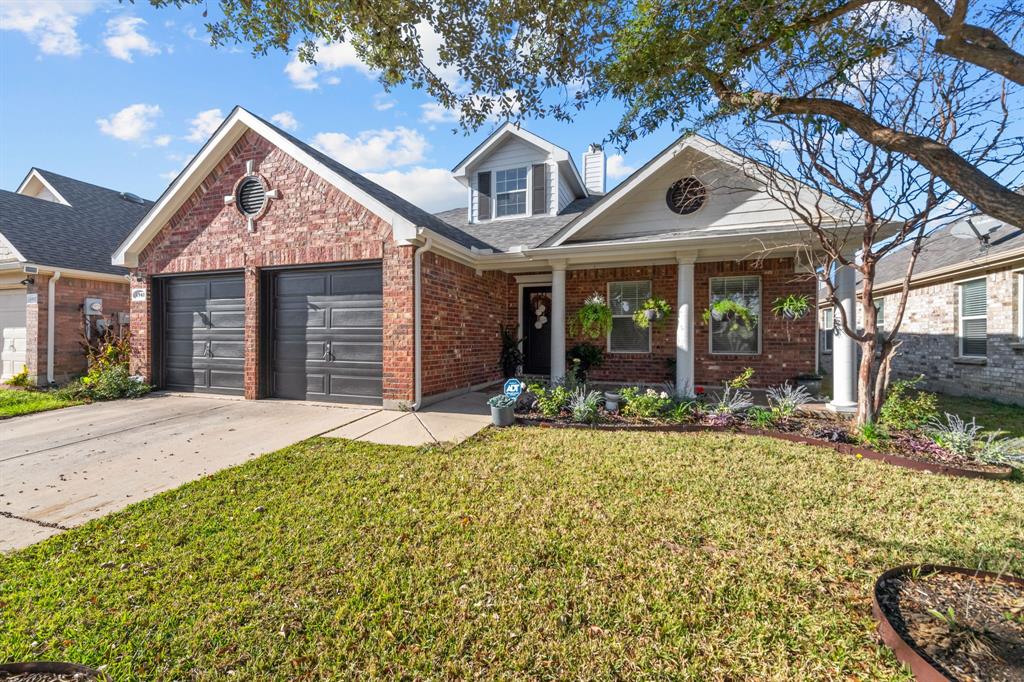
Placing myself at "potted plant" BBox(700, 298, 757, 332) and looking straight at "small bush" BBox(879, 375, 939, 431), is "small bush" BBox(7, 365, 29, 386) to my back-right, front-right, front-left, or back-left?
back-right

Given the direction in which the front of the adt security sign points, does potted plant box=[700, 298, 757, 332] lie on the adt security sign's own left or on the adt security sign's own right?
on the adt security sign's own left

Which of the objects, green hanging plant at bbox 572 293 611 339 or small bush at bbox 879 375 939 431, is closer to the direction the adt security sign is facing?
the small bush

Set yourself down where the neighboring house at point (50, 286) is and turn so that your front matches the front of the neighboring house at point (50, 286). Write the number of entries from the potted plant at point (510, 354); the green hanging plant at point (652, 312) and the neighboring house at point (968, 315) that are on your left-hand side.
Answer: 3

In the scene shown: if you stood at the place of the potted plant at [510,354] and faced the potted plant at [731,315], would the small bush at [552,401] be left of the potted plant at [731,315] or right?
right

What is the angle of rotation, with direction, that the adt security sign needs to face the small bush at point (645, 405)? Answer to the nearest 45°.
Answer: approximately 90° to its left

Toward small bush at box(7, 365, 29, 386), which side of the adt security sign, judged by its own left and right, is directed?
right

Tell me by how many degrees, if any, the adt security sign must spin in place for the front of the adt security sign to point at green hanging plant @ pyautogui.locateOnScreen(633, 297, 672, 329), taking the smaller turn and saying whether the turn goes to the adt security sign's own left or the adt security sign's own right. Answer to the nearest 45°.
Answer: approximately 135° to the adt security sign's own left

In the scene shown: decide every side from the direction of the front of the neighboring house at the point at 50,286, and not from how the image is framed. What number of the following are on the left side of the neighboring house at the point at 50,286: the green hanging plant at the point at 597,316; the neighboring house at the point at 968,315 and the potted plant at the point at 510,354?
3

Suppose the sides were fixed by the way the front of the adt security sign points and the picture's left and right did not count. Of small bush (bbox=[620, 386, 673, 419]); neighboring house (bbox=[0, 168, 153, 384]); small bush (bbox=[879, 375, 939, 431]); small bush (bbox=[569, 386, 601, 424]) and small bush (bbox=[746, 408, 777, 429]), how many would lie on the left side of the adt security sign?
4

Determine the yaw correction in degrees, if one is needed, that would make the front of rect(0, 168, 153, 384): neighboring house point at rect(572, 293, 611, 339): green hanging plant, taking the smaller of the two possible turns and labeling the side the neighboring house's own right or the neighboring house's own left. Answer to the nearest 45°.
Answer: approximately 90° to the neighboring house's own left

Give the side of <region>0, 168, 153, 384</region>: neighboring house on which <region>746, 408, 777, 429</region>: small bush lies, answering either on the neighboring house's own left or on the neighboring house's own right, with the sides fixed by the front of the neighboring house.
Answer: on the neighboring house's own left

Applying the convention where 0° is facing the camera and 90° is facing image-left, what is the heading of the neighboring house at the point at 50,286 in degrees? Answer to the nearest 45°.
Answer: approximately 45°

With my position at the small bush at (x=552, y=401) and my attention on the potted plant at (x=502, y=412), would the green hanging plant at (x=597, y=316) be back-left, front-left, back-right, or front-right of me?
back-right

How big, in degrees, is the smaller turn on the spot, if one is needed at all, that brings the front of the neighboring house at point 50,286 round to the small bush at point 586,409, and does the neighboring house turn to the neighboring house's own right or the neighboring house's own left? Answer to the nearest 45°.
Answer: approximately 90° to the neighboring house's own left

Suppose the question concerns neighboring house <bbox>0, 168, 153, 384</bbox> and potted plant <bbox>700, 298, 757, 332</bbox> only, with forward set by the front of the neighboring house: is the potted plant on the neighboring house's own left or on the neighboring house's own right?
on the neighboring house's own left
